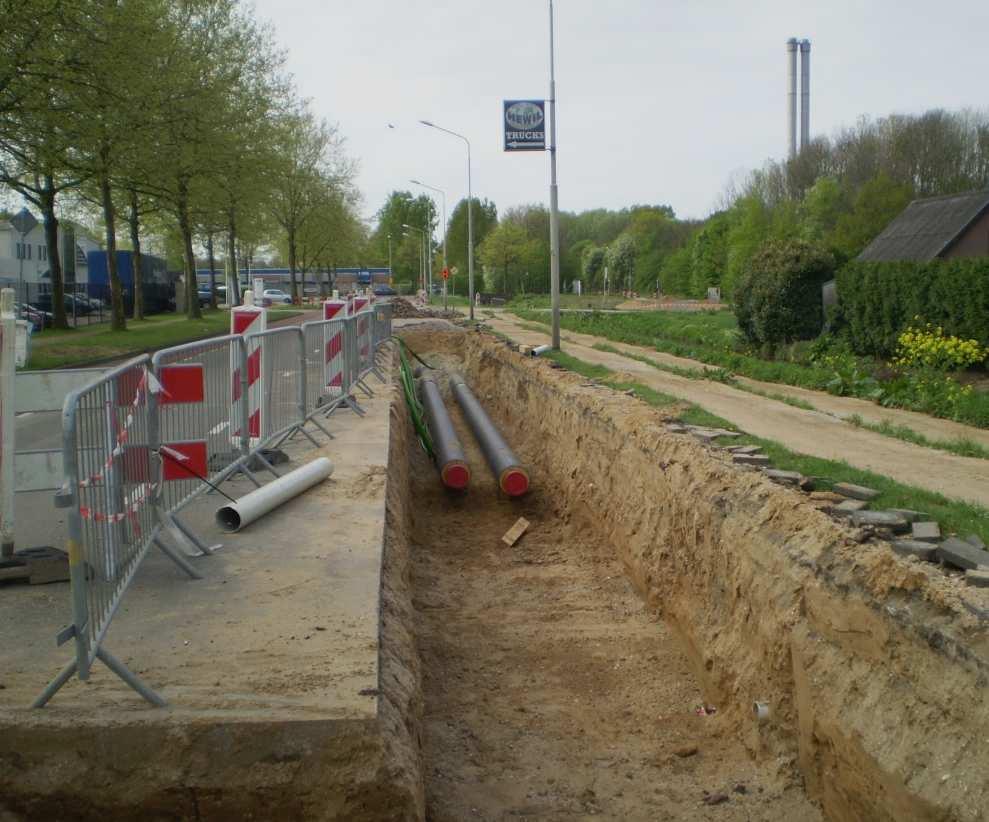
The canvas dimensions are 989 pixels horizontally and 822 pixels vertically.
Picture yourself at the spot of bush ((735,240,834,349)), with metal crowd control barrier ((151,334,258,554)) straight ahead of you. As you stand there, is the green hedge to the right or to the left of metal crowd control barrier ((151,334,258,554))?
left

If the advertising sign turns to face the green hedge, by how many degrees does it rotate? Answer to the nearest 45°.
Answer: approximately 45° to its left

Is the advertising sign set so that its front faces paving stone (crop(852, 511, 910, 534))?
yes

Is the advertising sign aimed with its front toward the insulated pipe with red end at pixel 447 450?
yes

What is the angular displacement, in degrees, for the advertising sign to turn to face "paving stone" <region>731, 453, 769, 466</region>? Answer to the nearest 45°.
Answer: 0° — it already faces it

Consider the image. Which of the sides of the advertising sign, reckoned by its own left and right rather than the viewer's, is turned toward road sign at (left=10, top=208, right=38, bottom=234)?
right

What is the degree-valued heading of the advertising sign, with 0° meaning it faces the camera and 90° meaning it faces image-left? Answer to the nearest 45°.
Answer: approximately 0°

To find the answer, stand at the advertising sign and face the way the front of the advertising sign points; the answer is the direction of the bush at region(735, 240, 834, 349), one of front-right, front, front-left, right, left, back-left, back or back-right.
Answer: left

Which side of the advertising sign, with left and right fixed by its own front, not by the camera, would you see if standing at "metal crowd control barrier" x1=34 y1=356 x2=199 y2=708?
front

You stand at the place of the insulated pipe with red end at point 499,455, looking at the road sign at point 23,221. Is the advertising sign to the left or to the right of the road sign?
right

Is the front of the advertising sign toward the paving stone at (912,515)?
yes

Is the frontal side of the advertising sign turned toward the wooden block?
yes

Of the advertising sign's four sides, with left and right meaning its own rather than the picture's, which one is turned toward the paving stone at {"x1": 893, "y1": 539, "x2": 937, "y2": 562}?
front
